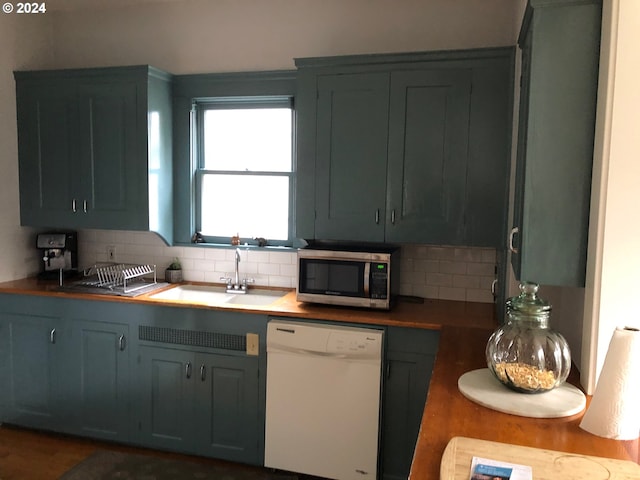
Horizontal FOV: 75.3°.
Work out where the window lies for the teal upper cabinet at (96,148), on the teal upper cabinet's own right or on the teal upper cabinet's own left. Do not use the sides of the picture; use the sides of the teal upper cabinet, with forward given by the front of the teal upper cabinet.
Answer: on the teal upper cabinet's own left

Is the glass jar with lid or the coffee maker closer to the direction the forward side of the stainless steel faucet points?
the glass jar with lid

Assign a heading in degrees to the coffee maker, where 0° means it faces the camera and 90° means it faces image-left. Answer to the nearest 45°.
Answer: approximately 45°

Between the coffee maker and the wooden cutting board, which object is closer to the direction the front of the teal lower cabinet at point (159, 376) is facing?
the wooden cutting board

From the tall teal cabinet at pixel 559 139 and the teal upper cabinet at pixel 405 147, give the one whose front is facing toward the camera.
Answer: the teal upper cabinet

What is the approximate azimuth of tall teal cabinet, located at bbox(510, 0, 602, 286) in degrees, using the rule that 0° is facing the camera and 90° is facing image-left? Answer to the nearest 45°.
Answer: approximately 90°

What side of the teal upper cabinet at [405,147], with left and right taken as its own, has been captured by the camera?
front

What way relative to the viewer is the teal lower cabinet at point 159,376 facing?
toward the camera

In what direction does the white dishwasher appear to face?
toward the camera

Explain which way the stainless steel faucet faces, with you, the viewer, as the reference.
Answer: facing the viewer

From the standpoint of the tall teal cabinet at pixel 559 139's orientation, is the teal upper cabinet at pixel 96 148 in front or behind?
in front

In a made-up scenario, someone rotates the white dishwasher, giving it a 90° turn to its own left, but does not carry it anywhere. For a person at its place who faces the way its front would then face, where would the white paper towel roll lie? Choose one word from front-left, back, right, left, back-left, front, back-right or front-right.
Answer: front-right

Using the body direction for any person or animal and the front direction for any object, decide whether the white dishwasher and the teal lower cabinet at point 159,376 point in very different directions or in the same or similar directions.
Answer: same or similar directions

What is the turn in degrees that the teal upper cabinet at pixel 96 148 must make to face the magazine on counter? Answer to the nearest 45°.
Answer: approximately 45° to its left

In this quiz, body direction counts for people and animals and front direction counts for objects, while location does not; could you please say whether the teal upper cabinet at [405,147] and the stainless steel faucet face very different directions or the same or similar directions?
same or similar directions
